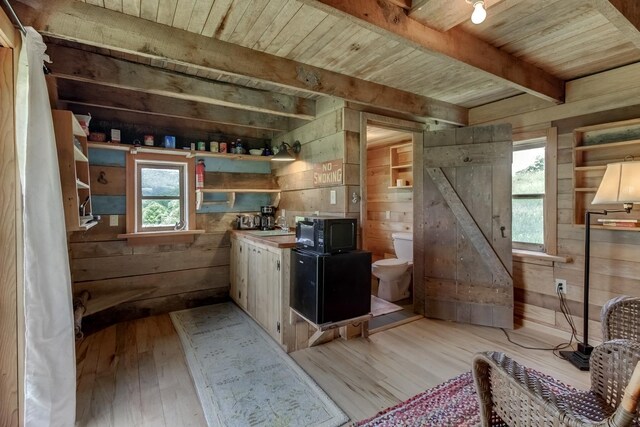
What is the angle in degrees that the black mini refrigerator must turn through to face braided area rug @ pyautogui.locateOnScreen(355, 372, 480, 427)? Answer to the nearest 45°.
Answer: approximately 90° to its left

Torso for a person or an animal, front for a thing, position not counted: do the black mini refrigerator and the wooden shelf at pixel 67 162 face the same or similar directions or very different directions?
very different directions

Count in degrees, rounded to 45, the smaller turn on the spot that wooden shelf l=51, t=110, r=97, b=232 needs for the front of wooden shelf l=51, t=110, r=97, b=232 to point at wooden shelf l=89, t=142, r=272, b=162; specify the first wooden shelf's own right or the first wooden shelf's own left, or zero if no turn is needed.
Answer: approximately 45° to the first wooden shelf's own left

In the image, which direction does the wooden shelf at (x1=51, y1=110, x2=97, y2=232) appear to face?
to the viewer's right

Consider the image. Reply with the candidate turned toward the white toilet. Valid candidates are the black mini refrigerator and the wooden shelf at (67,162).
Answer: the wooden shelf

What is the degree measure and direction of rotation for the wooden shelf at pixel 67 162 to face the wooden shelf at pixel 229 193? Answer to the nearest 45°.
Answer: approximately 45° to its left

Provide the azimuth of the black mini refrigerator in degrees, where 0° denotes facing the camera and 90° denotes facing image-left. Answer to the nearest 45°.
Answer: approximately 45°

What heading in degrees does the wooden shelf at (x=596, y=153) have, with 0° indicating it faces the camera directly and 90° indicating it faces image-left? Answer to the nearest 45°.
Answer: approximately 45°
